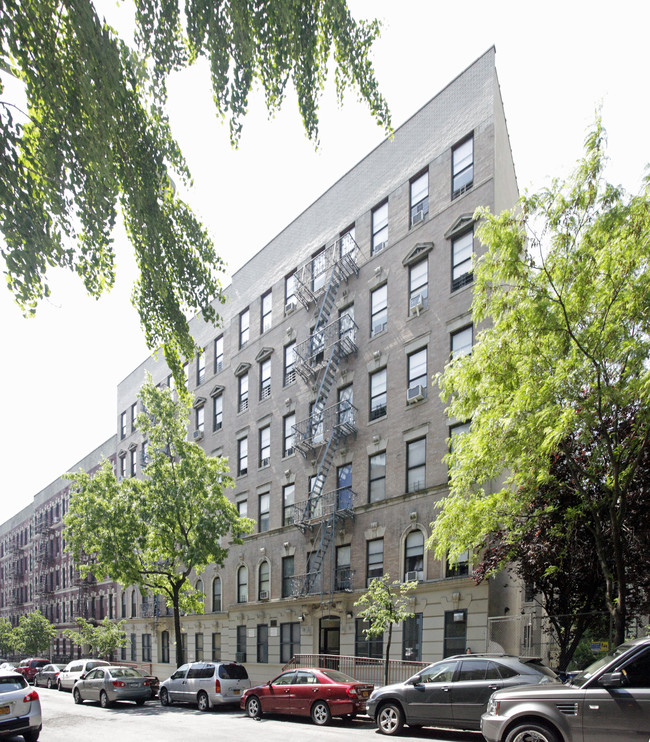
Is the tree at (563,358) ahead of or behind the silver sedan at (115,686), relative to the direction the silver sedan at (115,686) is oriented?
behind

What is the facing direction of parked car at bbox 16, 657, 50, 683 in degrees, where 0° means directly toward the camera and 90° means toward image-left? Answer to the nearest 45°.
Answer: approximately 135°

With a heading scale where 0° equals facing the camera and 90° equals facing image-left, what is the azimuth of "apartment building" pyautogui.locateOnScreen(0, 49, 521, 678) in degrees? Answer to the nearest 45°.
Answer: approximately 45°

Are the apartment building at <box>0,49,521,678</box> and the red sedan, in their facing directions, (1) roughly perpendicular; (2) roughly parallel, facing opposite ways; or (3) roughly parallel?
roughly perpendicular
